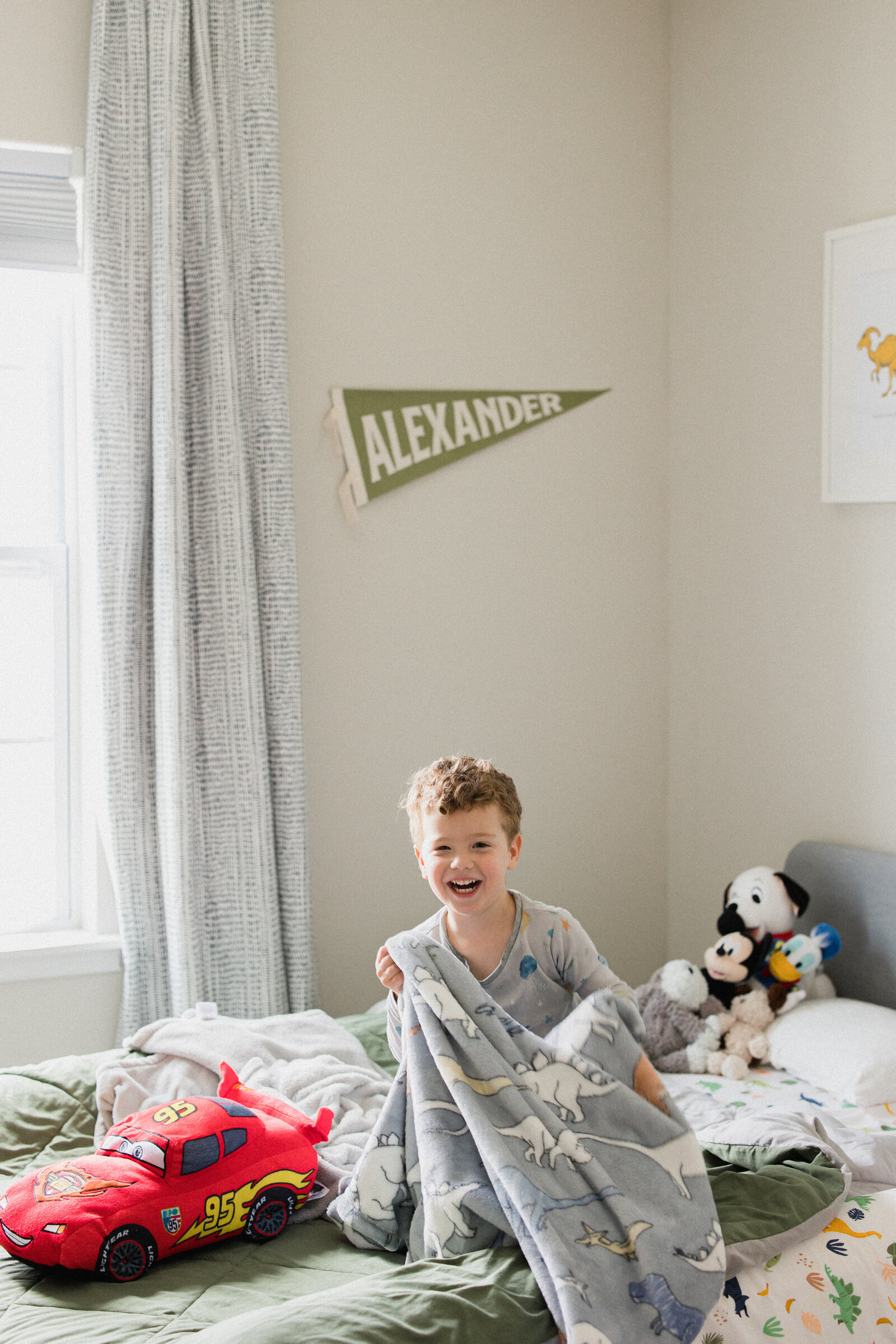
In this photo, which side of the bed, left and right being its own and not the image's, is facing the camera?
left

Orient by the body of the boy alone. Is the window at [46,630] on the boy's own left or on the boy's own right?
on the boy's own right

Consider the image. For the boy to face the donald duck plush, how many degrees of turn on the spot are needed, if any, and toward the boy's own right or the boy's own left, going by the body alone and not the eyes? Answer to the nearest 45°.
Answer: approximately 135° to the boy's own left

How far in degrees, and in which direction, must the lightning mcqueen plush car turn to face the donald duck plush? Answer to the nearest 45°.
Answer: approximately 180°

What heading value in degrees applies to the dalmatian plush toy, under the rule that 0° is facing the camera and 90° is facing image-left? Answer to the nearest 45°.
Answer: approximately 45°

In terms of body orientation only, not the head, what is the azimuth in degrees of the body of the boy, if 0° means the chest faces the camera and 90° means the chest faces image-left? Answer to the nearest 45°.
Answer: approximately 0°
